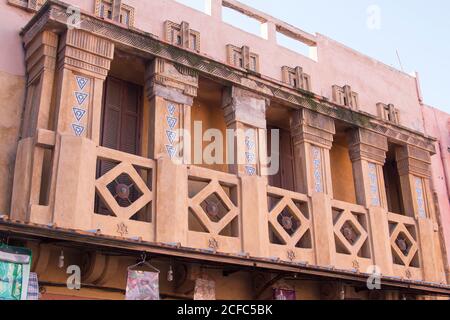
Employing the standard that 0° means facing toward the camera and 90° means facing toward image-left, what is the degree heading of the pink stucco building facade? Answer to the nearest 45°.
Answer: approximately 315°
